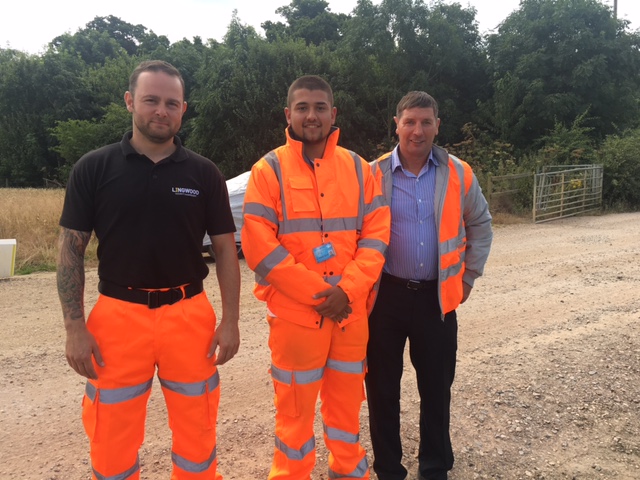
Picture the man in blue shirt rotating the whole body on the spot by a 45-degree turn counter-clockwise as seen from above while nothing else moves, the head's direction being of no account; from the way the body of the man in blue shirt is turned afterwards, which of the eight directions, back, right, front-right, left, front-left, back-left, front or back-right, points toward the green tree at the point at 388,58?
back-left

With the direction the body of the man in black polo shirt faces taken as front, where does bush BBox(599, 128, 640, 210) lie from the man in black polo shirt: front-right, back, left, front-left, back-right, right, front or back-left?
back-left

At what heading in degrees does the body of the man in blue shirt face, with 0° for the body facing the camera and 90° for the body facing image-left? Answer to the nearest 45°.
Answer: approximately 0°

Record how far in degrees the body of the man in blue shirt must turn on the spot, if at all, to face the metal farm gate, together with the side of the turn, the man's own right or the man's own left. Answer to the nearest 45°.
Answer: approximately 180°

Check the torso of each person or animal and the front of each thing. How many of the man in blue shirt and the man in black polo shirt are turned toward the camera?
2

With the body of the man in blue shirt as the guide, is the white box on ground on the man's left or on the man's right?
on the man's right

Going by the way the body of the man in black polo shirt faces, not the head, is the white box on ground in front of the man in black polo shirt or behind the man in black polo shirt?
behind

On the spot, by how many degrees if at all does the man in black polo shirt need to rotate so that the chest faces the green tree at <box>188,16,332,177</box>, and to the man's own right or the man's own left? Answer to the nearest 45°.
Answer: approximately 180°

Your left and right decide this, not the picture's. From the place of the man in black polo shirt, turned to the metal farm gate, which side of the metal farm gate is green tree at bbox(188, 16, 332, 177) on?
left

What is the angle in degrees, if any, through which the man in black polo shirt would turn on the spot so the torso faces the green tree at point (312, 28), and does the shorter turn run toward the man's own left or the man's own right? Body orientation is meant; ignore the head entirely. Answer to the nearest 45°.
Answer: approximately 180°

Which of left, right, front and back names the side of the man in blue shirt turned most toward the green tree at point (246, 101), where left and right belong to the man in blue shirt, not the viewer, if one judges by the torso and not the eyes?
back
